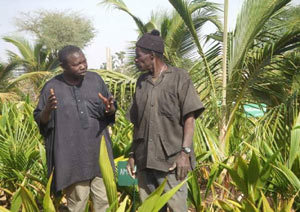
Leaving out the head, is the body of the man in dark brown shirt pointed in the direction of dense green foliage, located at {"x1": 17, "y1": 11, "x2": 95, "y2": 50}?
no

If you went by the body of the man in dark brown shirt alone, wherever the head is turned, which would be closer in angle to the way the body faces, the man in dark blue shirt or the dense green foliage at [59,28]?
the man in dark blue shirt
